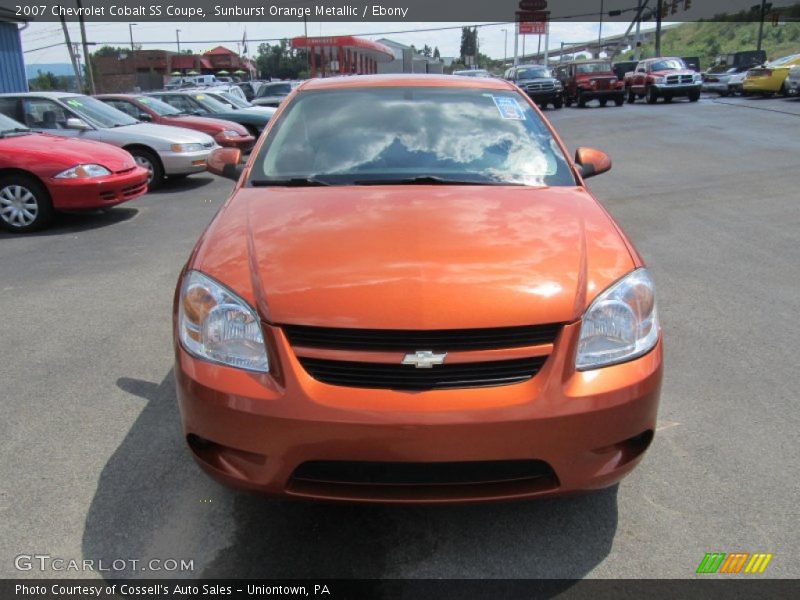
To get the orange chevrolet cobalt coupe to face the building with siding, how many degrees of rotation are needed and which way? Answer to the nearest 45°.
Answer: approximately 135° to its right

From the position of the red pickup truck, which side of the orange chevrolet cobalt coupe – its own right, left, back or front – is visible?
back

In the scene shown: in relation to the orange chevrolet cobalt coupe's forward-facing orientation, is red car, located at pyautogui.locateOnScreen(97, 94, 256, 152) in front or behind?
behind

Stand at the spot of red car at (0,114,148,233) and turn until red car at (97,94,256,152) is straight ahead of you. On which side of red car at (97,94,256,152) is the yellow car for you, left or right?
right

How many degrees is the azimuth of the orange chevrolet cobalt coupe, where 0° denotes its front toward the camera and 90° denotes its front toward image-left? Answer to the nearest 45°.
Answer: approximately 0°

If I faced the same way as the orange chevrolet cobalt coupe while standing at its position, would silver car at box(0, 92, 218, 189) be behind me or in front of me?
behind
